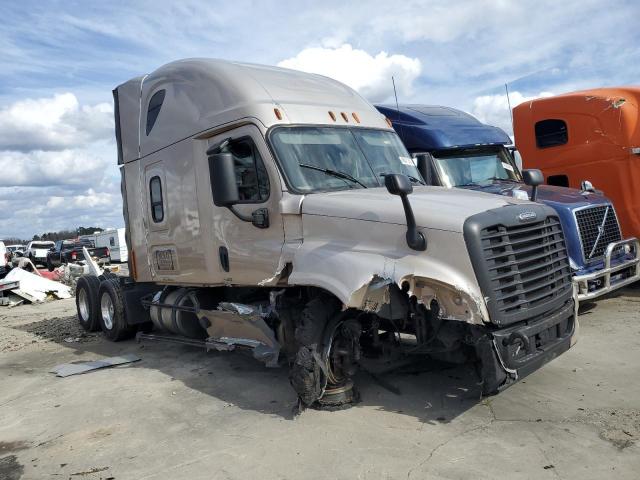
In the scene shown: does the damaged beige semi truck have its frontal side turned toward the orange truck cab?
no

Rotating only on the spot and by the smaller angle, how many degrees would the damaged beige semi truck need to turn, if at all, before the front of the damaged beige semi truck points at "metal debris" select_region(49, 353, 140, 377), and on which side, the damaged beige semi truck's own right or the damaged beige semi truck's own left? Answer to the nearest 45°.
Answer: approximately 180°

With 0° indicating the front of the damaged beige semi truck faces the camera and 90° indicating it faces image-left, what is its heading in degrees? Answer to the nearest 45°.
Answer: approximately 315°

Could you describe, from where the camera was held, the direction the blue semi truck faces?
facing the viewer and to the right of the viewer

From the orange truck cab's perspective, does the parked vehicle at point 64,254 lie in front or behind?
behind

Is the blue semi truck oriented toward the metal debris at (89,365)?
no

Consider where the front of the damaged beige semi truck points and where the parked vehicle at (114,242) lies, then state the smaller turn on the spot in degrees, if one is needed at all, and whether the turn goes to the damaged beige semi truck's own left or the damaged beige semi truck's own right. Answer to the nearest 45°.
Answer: approximately 180°

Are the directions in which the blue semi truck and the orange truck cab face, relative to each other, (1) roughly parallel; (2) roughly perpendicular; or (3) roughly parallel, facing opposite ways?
roughly parallel

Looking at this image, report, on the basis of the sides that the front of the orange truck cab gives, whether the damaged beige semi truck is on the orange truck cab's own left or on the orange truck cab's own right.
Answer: on the orange truck cab's own right

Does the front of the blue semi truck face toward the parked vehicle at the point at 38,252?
no

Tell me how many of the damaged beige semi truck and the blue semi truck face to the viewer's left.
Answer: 0
